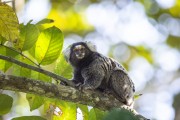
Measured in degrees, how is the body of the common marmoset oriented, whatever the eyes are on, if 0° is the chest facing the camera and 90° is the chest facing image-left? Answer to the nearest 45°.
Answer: approximately 90°

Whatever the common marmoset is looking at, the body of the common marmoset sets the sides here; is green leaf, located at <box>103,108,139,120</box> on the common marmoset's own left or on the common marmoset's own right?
on the common marmoset's own left

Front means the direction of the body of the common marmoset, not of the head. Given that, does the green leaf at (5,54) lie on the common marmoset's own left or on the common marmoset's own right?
on the common marmoset's own left
